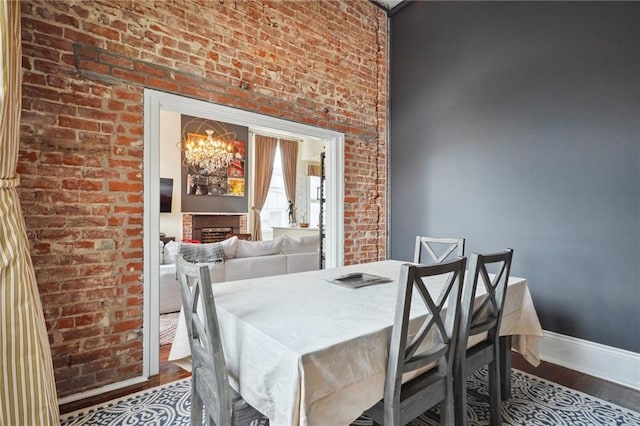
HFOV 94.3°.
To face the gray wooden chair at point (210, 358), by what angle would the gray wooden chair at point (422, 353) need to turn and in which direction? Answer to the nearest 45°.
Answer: approximately 90° to its left

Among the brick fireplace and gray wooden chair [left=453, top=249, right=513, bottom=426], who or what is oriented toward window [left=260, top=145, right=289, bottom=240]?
the gray wooden chair

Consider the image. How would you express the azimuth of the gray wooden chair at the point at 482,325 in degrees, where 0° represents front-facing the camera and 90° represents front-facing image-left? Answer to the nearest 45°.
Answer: approximately 135°

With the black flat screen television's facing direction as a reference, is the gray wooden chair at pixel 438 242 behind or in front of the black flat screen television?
in front

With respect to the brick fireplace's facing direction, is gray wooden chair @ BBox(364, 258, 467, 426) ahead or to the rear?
ahead

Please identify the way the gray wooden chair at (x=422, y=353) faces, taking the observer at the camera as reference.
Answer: facing away from the viewer and to the left of the viewer

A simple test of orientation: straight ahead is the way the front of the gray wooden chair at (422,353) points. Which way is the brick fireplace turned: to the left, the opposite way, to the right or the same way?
the opposite way

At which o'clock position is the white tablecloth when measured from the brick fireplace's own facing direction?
The white tablecloth is roughly at 12 o'clock from the brick fireplace.
